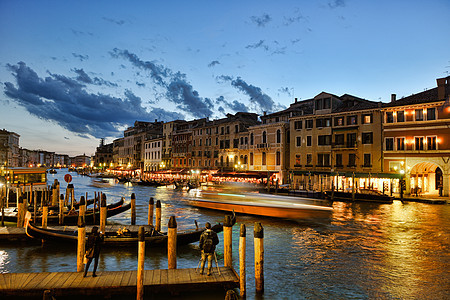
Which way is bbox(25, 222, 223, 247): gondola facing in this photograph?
to the viewer's right

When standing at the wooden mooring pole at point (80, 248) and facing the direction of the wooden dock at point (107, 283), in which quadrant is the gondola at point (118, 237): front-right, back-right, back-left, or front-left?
back-left

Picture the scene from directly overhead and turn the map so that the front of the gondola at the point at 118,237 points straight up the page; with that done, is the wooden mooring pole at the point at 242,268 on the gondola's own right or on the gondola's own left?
on the gondola's own left

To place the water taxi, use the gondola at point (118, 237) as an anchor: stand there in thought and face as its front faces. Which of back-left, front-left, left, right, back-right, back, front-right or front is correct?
back-right

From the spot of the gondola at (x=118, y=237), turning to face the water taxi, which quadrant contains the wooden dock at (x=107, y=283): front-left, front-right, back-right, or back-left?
back-right
